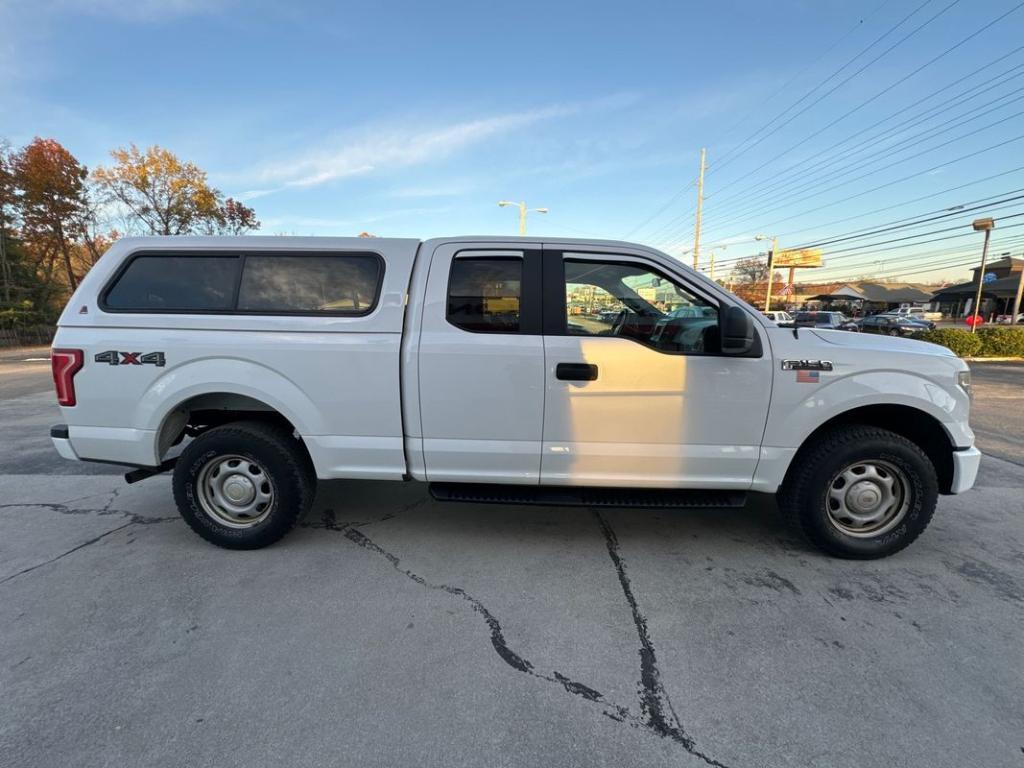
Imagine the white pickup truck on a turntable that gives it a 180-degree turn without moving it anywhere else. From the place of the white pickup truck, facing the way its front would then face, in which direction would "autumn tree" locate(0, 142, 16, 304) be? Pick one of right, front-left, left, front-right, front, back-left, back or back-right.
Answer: front-right

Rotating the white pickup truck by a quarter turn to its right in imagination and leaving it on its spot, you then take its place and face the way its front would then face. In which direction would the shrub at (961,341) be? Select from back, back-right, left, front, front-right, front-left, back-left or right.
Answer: back-left

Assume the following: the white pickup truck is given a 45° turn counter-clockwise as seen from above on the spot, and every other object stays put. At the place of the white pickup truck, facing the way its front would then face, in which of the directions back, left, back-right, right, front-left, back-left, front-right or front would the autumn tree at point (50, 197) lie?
left

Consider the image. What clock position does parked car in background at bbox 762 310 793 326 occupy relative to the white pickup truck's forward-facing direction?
The parked car in background is roughly at 10 o'clock from the white pickup truck.

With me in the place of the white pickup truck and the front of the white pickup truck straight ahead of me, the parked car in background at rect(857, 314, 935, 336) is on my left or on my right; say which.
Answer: on my left

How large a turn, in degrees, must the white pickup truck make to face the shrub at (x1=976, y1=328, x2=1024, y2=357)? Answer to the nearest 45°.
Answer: approximately 45° to its left

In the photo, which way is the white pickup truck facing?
to the viewer's right
